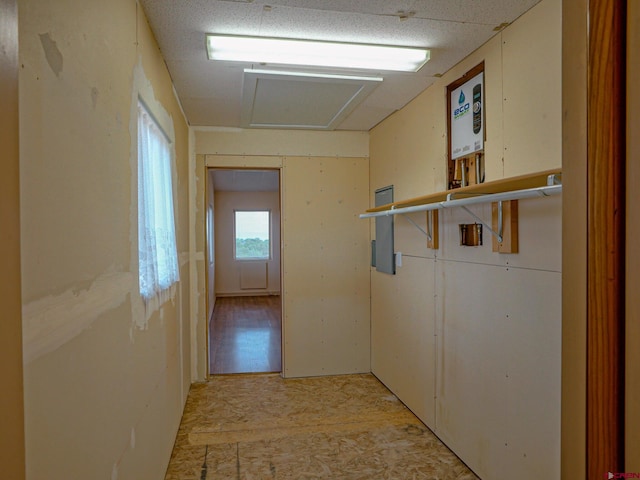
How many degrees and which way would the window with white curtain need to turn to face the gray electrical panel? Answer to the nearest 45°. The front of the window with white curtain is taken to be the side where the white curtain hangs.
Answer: approximately 45° to its left

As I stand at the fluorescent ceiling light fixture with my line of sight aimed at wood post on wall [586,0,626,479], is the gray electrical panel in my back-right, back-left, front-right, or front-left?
back-left

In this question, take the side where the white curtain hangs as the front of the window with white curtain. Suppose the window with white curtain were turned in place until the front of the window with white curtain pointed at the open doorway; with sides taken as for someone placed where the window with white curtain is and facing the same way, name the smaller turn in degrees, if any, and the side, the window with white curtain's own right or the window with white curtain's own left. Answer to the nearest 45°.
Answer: approximately 90° to the window with white curtain's own left

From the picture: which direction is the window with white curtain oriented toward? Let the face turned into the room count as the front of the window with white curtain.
to the viewer's right
